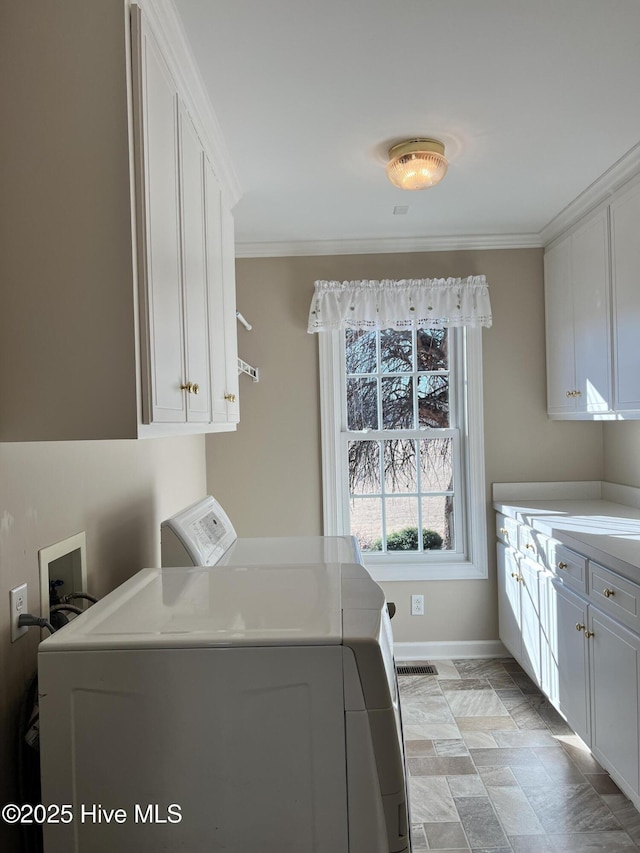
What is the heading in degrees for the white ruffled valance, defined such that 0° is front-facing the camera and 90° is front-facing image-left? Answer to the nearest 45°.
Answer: approximately 0°

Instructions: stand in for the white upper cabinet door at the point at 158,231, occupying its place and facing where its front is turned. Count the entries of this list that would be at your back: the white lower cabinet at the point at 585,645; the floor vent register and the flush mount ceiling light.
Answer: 0

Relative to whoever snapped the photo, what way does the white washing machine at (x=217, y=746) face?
facing to the right of the viewer

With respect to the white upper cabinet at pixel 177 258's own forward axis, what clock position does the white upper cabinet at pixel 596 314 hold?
the white upper cabinet at pixel 596 314 is roughly at 11 o'clock from the white upper cabinet at pixel 177 258.

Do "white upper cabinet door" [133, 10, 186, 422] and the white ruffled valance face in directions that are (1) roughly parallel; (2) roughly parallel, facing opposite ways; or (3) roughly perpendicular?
roughly perpendicular

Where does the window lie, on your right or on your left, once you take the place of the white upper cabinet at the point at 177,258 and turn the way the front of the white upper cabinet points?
on your left

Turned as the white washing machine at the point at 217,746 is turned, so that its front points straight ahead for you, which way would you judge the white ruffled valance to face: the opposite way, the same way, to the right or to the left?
to the right

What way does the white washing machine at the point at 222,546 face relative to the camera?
to the viewer's right

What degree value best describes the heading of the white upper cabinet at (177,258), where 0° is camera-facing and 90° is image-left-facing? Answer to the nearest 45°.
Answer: approximately 270°

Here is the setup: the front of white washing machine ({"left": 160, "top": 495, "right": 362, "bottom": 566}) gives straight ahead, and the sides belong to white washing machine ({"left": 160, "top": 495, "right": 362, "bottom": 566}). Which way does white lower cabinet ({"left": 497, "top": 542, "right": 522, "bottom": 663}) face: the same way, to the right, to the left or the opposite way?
the opposite way

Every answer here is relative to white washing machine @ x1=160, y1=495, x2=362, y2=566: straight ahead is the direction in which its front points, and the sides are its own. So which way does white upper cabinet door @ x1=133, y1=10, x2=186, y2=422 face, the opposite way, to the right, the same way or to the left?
the same way

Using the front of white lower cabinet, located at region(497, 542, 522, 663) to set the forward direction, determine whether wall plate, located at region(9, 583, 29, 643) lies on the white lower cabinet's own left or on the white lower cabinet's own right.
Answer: on the white lower cabinet's own left

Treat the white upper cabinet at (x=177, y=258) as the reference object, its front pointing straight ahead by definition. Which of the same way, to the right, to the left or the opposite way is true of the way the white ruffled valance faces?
to the right

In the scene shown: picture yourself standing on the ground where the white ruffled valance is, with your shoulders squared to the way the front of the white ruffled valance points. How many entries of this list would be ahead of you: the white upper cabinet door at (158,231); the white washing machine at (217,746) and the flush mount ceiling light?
3
